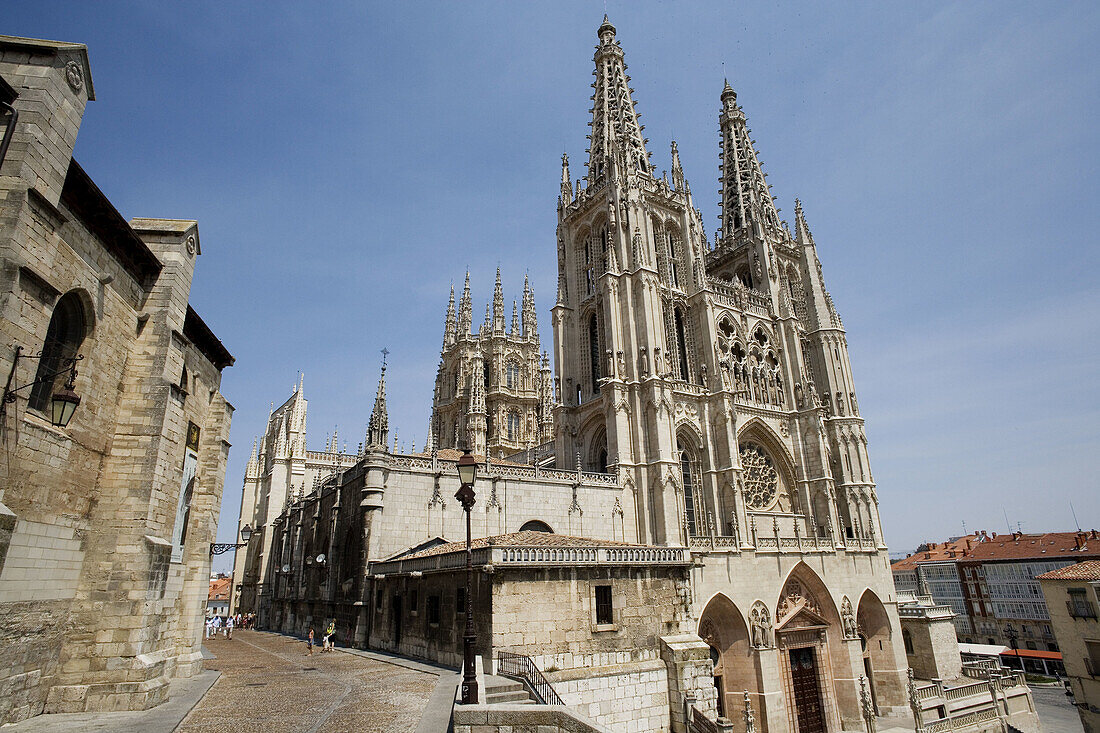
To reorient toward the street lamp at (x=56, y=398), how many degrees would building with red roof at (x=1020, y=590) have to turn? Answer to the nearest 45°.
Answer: approximately 45° to its left

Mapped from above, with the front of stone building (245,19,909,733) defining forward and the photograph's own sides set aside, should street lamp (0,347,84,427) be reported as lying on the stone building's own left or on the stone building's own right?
on the stone building's own right

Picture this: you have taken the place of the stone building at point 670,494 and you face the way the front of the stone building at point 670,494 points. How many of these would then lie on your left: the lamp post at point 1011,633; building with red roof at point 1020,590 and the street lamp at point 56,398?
2

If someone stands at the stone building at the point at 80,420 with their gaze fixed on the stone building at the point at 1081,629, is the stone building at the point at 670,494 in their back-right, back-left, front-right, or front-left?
front-left

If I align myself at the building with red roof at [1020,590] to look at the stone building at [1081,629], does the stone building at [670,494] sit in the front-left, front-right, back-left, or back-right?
front-right

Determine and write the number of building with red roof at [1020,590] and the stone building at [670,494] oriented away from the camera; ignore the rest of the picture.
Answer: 0

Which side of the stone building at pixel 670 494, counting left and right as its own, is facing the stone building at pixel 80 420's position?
right

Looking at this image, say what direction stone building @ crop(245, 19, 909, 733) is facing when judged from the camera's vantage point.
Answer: facing the viewer and to the right of the viewer

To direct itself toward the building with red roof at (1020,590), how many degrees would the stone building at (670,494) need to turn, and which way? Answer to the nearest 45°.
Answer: approximately 90° to its left

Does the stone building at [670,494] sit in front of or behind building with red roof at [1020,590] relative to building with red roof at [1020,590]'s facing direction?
in front

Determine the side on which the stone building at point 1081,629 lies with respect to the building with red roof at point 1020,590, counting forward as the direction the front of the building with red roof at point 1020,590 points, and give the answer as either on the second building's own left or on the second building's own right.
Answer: on the second building's own left

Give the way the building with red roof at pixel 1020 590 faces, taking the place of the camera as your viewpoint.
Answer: facing the viewer and to the left of the viewer
